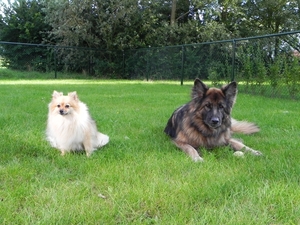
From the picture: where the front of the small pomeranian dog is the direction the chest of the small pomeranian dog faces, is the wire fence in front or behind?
behind

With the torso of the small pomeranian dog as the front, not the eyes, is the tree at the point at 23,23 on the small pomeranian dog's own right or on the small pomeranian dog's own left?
on the small pomeranian dog's own right
